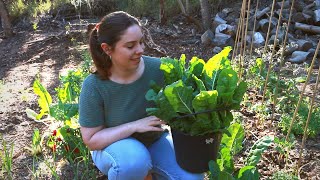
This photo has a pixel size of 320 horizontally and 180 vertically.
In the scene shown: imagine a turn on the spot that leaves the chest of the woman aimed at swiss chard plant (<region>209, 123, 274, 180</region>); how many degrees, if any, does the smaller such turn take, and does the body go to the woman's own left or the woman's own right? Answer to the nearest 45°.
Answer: approximately 45° to the woman's own left

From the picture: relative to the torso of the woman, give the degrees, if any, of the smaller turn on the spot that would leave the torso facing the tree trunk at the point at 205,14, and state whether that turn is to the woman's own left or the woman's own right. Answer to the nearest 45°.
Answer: approximately 135° to the woman's own left

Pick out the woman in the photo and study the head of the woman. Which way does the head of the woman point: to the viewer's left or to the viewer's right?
to the viewer's right

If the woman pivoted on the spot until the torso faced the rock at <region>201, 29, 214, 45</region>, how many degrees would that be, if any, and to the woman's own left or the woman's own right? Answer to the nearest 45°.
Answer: approximately 135° to the woman's own left

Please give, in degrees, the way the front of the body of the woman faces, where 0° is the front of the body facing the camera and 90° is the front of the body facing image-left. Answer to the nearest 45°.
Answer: approximately 315°

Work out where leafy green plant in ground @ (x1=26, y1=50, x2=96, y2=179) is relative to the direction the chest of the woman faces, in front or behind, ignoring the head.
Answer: behind

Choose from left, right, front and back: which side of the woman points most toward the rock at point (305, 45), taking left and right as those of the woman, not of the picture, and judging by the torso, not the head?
left

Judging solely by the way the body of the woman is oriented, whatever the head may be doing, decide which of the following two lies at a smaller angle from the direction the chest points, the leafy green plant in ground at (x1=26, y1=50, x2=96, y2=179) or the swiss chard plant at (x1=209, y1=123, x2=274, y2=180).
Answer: the swiss chard plant
